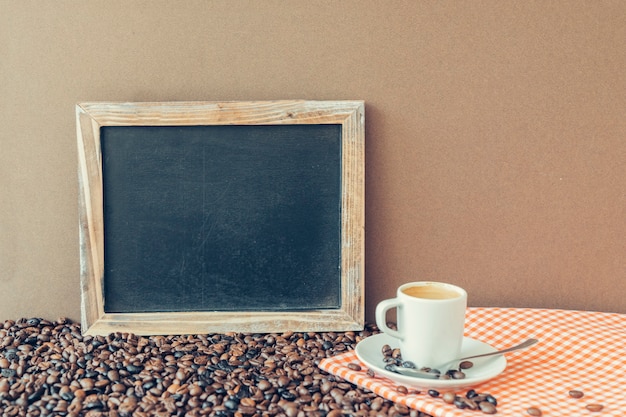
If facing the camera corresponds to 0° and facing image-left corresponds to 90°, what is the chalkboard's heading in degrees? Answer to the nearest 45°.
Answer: approximately 0°

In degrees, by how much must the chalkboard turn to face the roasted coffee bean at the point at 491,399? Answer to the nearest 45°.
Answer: approximately 45° to its left

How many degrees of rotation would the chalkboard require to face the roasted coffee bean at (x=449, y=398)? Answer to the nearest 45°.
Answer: approximately 45° to its left

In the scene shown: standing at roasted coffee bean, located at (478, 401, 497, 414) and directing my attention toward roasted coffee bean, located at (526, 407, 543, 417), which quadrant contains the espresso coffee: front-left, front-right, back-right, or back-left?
back-left

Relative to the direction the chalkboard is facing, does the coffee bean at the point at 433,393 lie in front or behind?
in front
